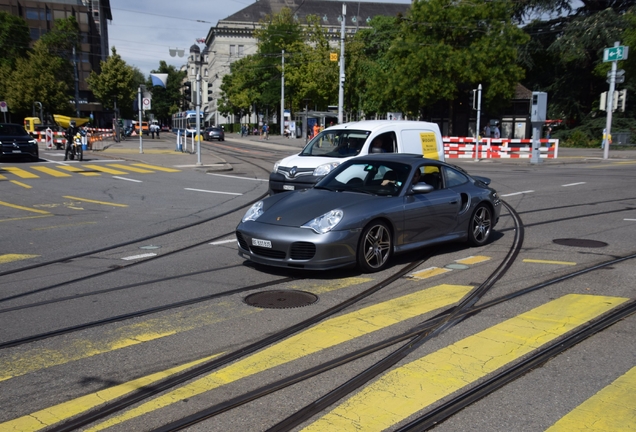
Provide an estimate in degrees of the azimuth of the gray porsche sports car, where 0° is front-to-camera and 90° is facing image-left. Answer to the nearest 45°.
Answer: approximately 45°

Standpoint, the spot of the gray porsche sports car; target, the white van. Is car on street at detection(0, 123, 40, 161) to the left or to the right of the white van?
left

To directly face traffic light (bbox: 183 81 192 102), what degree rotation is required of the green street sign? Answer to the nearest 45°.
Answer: approximately 45° to its right

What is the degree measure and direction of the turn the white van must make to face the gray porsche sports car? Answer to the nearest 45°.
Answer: approximately 45° to its left

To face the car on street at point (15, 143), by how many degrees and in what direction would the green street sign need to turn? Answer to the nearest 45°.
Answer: approximately 45° to its right

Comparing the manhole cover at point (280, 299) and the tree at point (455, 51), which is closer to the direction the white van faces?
the manhole cover

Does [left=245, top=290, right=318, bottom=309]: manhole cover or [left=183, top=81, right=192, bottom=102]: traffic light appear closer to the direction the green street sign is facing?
the manhole cover

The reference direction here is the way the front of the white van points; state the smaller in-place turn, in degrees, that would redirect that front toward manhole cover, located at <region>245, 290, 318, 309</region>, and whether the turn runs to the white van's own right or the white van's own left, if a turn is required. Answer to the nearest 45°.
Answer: approximately 45° to the white van's own left

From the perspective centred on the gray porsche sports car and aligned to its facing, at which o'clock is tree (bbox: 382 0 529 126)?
The tree is roughly at 5 o'clock from the gray porsche sports car.

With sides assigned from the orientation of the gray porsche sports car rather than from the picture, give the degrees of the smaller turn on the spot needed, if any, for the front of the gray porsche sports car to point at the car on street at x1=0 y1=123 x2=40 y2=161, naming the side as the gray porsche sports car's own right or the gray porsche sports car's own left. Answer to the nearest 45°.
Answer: approximately 90° to the gray porsche sports car's own right

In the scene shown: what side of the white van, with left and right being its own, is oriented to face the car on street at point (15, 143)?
right

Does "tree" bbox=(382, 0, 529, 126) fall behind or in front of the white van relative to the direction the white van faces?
behind

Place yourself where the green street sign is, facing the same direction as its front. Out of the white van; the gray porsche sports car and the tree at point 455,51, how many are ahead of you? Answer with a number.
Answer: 2
